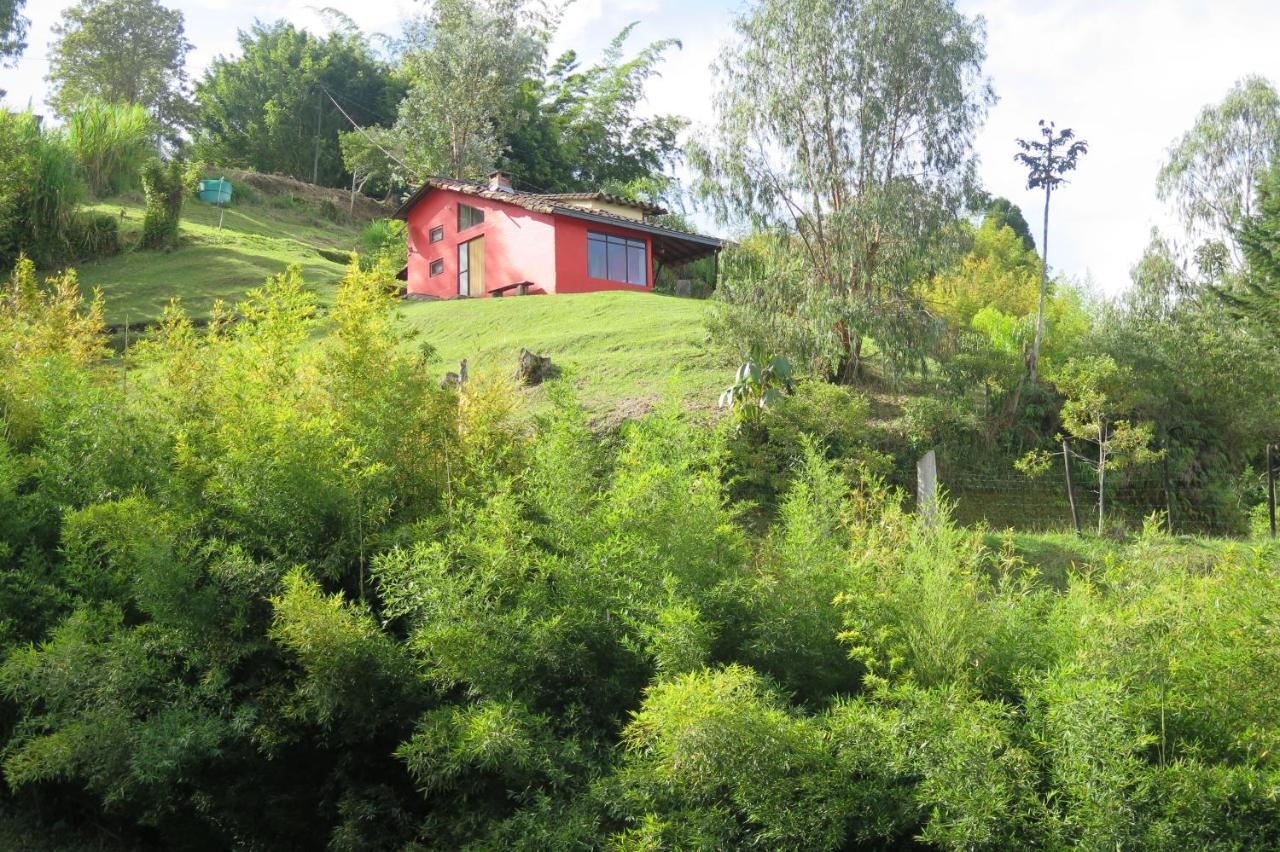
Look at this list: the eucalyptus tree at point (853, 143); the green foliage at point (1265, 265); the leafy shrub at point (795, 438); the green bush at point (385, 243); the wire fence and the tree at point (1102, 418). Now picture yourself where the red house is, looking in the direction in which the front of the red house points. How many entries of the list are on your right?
1

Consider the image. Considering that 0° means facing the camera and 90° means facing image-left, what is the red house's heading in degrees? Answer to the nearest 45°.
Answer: approximately 45°

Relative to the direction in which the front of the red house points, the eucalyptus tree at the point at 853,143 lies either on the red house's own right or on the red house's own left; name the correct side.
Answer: on the red house's own left

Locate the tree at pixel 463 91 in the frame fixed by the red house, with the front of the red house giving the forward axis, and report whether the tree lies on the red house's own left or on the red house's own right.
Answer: on the red house's own right

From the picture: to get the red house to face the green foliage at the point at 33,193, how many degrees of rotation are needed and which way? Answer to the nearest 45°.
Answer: approximately 45° to its right

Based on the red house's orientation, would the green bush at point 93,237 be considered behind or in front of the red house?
in front

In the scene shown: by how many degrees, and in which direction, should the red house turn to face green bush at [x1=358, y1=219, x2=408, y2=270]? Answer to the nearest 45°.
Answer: approximately 90° to its right

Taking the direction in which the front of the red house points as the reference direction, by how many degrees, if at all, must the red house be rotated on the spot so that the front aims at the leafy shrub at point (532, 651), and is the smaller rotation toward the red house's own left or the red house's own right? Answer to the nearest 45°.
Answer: approximately 45° to the red house's own left

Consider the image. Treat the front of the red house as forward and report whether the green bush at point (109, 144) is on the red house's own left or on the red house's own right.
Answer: on the red house's own right

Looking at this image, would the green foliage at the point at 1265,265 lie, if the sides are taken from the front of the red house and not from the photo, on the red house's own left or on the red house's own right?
on the red house's own left

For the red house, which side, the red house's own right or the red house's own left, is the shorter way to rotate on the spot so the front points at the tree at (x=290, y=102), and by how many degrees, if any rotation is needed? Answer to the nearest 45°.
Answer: approximately 90° to the red house's own right

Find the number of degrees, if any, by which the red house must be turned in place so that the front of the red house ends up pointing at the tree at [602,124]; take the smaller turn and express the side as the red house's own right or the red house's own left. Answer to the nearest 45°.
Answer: approximately 135° to the red house's own right

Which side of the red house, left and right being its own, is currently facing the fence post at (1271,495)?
left
